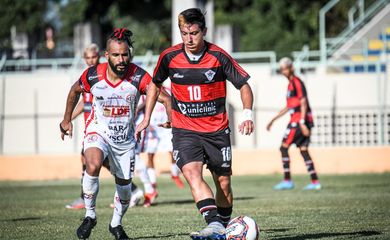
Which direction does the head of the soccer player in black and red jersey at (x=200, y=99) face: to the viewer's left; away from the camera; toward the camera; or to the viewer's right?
toward the camera

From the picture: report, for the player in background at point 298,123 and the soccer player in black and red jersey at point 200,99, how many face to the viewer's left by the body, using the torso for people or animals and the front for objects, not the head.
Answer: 1

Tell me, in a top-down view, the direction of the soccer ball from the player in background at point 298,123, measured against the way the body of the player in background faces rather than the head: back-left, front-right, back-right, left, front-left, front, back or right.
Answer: left

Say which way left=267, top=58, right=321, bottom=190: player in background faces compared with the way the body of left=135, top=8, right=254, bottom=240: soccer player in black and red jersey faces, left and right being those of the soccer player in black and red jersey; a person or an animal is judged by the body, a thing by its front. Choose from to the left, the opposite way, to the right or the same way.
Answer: to the right

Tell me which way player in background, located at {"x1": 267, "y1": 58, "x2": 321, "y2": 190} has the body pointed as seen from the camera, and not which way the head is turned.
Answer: to the viewer's left

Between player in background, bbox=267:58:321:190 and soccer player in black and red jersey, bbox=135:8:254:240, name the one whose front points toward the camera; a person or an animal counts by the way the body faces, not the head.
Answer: the soccer player in black and red jersey

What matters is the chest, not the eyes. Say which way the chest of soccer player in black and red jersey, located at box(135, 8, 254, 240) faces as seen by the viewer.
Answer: toward the camera

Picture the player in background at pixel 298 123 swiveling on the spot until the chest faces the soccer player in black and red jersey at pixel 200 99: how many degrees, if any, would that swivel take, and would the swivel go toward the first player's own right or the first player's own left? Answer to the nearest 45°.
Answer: approximately 90° to the first player's own left
